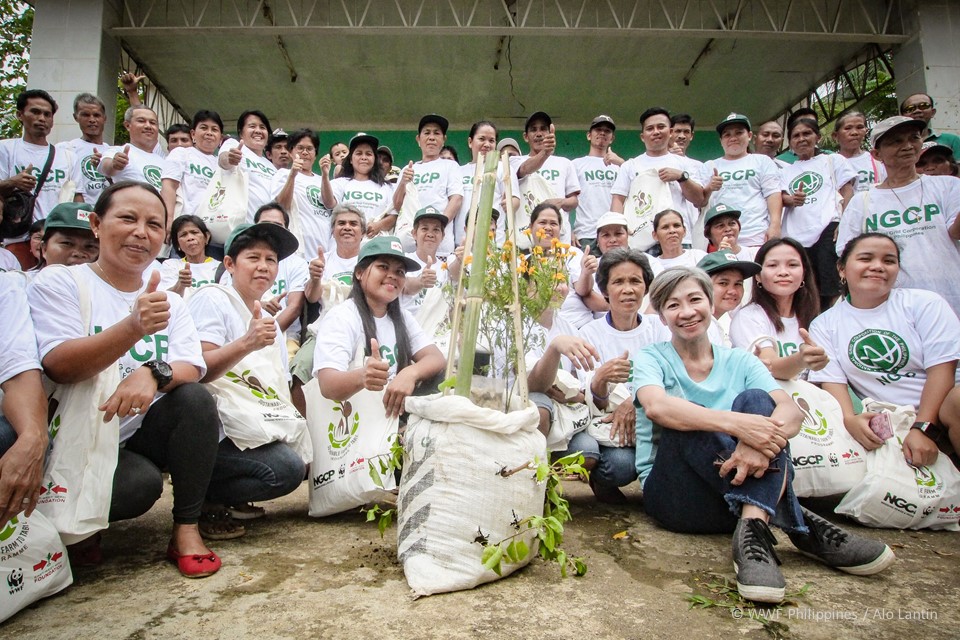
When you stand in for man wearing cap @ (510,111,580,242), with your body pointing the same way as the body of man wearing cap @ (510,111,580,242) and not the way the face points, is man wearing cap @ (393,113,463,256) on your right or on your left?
on your right

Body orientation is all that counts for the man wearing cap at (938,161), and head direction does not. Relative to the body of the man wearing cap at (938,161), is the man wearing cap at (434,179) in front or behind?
in front

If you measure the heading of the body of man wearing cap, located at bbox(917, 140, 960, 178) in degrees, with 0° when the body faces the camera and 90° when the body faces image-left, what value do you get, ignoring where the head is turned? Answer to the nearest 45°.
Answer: approximately 45°

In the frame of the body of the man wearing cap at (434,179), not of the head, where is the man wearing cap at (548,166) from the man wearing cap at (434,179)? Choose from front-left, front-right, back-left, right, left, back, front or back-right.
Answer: left

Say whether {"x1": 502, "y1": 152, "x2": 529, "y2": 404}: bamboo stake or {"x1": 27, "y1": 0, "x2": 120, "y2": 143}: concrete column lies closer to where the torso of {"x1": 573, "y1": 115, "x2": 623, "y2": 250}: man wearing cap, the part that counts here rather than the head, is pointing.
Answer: the bamboo stake

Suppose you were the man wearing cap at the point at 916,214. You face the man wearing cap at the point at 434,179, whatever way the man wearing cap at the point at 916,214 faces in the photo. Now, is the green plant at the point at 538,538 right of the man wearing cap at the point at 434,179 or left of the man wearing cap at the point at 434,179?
left

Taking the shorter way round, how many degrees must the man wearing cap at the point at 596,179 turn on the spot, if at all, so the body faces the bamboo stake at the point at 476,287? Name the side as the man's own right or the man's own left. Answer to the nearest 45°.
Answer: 0° — they already face it

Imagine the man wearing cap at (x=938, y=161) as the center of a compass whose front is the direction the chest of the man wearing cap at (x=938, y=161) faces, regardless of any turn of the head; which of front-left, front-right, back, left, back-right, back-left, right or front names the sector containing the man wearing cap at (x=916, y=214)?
front-left

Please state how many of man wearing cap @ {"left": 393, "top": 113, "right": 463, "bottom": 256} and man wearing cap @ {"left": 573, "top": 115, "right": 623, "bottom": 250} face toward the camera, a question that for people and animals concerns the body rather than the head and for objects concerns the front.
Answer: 2

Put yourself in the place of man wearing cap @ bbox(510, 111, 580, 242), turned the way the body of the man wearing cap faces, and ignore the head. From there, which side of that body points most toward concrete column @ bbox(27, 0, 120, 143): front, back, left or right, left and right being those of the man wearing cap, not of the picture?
right

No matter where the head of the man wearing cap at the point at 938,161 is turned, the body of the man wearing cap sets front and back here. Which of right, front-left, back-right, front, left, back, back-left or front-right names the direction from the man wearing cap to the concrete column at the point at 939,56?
back-right

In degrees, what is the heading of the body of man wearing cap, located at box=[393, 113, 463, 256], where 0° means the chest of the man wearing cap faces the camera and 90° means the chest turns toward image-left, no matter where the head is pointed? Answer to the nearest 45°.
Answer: approximately 0°

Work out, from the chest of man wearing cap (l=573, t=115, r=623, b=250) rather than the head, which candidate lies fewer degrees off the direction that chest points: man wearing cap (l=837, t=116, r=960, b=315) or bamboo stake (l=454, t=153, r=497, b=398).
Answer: the bamboo stake

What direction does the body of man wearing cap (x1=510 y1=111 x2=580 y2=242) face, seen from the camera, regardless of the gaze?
toward the camera

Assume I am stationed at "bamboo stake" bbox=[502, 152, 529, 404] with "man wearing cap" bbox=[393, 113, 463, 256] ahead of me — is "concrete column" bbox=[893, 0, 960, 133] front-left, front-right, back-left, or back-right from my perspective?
front-right
